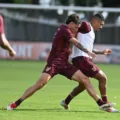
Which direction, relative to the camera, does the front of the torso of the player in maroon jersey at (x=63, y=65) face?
to the viewer's right

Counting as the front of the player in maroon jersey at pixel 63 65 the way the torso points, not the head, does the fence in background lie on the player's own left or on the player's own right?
on the player's own left
